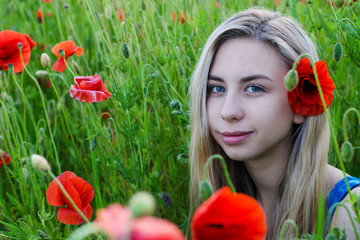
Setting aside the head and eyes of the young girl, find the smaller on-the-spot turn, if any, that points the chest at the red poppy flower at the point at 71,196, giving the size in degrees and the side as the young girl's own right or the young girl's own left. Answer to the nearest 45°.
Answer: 0° — they already face it

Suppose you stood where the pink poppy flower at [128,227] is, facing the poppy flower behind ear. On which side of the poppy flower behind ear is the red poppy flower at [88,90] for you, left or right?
left

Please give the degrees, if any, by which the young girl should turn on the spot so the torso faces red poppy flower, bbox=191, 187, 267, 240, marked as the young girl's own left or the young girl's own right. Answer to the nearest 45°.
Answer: approximately 45° to the young girl's own left

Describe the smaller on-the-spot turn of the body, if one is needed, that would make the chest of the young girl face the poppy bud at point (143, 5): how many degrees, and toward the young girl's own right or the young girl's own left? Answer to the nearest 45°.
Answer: approximately 90° to the young girl's own right

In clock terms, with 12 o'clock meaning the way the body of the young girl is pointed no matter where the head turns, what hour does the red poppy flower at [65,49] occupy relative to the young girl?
The red poppy flower is roughly at 2 o'clock from the young girl.

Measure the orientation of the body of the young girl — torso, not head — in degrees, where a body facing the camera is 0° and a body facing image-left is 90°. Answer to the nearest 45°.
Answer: approximately 45°

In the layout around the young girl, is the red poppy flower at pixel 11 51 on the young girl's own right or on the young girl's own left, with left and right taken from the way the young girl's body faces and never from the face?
on the young girl's own right
